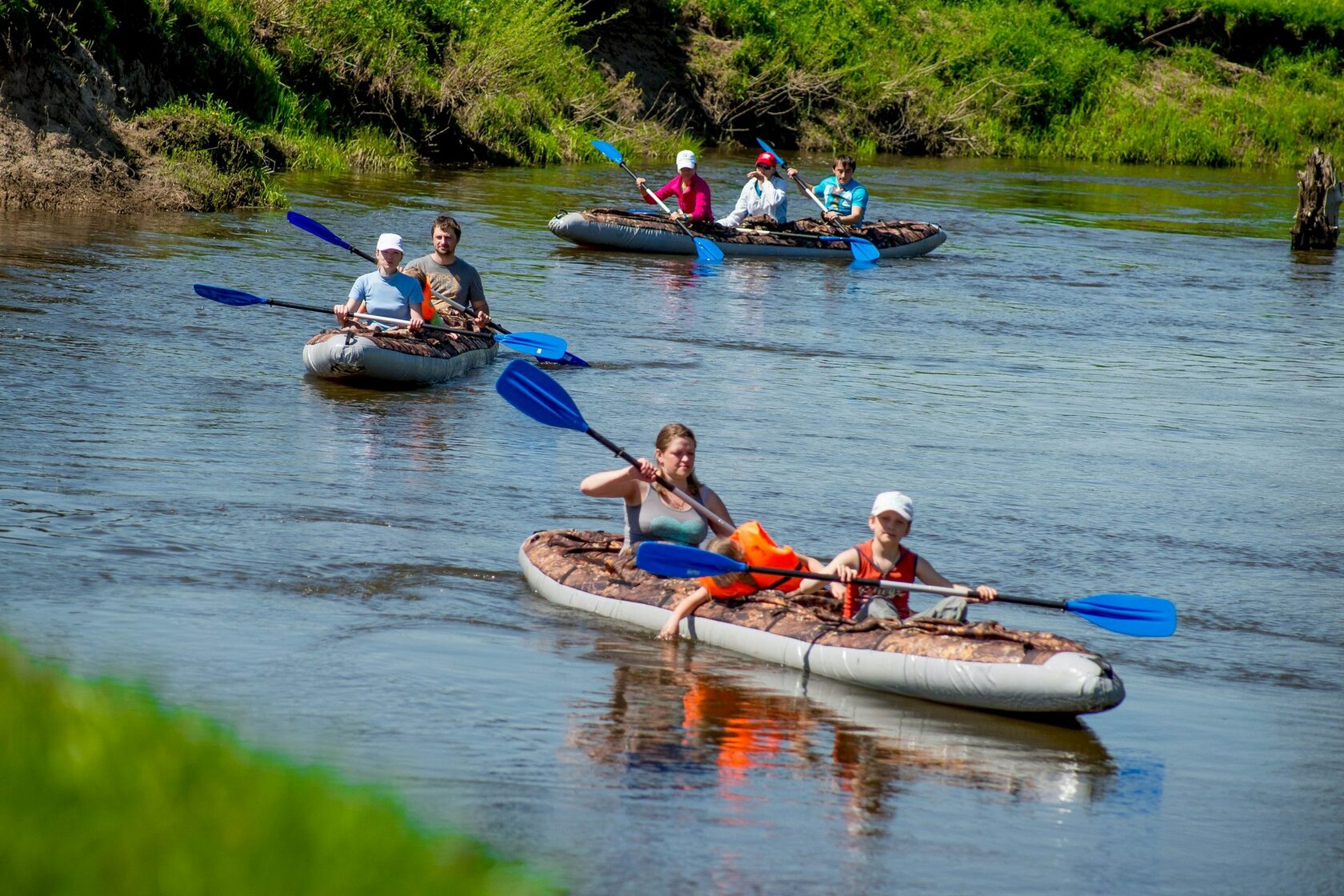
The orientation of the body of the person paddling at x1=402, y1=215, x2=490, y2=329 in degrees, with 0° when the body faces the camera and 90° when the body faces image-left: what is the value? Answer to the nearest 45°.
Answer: approximately 45°

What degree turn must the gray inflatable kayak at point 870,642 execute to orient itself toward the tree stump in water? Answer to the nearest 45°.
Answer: approximately 135° to its left

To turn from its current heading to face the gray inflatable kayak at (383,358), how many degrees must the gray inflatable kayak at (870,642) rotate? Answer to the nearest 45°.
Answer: approximately 180°

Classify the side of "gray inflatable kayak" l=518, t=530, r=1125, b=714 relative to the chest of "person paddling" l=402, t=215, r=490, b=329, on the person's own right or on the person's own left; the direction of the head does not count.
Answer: on the person's own left

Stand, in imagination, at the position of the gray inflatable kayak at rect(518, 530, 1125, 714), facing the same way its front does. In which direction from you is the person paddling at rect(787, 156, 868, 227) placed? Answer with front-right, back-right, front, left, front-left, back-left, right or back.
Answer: back-left

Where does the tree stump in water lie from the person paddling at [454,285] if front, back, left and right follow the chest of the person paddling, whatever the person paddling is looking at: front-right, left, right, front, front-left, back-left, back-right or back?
back
